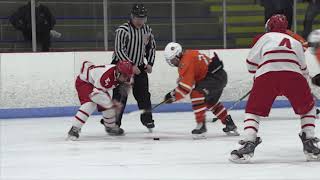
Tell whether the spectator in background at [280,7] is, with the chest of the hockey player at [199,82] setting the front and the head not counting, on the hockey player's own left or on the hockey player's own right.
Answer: on the hockey player's own right

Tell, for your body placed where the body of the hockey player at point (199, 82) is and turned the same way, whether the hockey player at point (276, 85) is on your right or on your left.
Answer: on your left

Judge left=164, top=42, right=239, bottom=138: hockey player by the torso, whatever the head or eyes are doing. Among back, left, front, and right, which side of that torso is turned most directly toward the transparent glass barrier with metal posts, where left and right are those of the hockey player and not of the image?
right

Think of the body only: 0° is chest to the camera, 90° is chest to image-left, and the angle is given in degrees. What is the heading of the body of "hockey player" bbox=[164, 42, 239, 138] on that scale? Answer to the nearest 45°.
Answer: approximately 90°

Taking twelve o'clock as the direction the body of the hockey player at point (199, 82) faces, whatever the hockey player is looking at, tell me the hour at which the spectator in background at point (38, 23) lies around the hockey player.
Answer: The spectator in background is roughly at 2 o'clock from the hockey player.

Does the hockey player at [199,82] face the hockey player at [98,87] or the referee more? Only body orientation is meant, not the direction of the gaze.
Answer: the hockey player

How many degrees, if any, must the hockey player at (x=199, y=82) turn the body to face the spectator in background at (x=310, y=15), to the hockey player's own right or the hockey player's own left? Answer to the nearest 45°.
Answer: approximately 90° to the hockey player's own right

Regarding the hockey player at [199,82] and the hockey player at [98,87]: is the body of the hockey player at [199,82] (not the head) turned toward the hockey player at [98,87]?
yes

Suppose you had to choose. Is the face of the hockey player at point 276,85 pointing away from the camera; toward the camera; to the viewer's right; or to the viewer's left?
away from the camera
